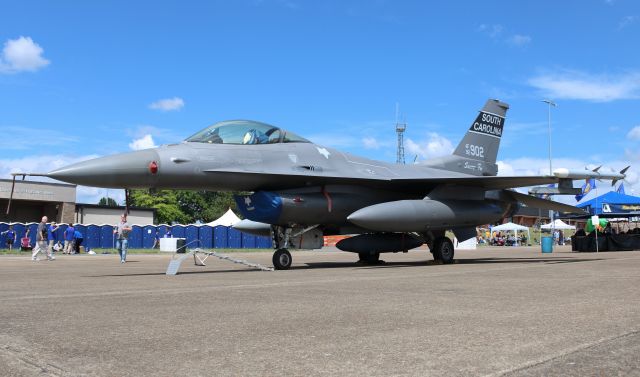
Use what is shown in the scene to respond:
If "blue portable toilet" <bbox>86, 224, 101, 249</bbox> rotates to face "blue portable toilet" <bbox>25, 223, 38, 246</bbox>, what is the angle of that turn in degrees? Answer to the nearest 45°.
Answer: approximately 45° to its right

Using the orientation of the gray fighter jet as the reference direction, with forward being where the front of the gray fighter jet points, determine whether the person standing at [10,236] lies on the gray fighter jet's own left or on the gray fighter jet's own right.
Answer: on the gray fighter jet's own right

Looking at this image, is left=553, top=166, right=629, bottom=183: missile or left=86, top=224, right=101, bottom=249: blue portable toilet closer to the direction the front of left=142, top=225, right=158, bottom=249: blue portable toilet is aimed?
the missile

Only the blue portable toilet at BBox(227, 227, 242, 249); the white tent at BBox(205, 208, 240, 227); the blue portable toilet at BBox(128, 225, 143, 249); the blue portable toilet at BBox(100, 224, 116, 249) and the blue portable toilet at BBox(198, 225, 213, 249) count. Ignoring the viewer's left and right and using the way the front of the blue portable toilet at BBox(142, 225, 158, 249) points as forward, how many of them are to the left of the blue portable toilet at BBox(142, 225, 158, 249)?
3

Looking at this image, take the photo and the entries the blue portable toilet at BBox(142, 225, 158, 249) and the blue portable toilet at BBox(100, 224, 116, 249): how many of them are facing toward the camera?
2

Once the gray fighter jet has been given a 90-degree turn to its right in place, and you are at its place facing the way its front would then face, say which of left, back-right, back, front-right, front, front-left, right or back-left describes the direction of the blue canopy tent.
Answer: right

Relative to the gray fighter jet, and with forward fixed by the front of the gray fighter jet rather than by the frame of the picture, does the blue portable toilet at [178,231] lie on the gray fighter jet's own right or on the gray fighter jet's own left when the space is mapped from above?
on the gray fighter jet's own right

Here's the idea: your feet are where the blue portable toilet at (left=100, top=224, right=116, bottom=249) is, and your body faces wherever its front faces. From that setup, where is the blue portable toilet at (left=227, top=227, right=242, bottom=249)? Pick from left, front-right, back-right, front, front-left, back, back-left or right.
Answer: left

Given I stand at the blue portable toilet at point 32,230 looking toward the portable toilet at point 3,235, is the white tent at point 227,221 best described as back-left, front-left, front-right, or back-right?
back-right
